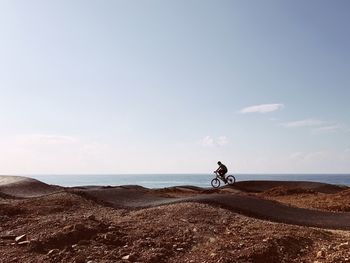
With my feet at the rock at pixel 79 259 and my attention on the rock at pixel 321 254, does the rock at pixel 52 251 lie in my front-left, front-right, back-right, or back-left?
back-left

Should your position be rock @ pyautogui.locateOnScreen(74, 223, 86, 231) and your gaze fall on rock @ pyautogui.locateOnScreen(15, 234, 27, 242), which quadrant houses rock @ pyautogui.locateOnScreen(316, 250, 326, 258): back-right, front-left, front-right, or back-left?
back-left

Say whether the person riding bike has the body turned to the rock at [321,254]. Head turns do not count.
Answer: no

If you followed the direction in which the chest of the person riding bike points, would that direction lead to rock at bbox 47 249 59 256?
no

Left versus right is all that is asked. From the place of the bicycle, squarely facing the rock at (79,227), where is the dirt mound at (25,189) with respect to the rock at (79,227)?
right

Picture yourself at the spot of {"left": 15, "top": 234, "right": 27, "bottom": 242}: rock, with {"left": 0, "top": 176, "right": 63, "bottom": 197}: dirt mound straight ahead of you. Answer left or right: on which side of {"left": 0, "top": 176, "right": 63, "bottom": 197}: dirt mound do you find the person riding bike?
right
